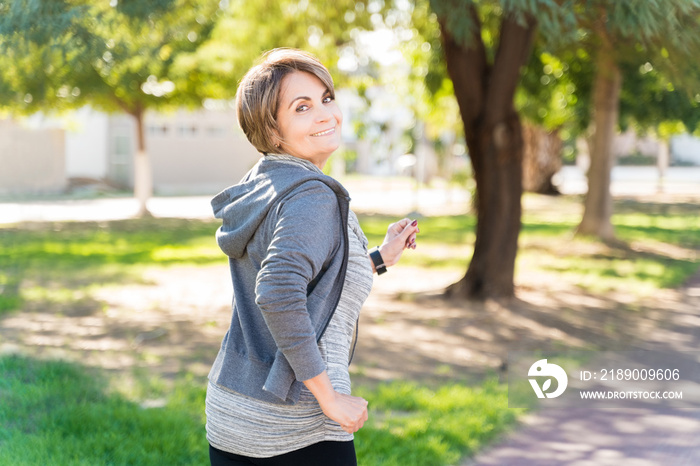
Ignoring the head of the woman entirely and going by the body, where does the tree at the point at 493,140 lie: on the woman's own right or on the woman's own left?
on the woman's own left

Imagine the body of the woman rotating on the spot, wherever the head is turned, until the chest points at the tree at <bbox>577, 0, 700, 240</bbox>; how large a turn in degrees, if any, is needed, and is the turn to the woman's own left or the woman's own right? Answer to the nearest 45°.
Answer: approximately 45° to the woman's own left

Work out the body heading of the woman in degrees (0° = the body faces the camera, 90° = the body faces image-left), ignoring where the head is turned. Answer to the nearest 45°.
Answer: approximately 270°
